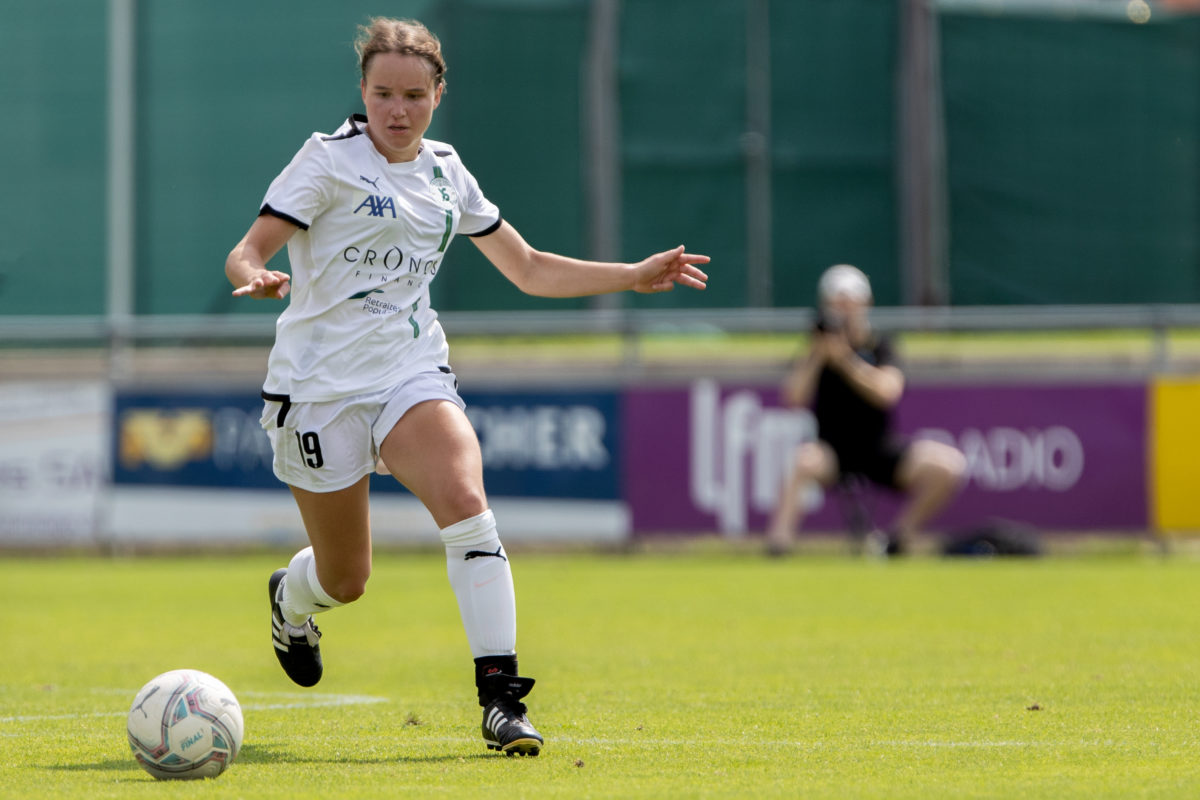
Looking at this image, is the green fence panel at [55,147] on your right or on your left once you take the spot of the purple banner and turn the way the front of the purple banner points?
on your right

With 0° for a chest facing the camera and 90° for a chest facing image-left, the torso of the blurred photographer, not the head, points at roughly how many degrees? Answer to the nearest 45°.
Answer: approximately 0°

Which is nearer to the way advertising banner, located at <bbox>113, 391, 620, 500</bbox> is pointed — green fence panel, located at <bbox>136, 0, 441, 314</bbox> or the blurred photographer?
the blurred photographer

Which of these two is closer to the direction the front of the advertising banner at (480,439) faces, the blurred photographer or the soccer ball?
the soccer ball

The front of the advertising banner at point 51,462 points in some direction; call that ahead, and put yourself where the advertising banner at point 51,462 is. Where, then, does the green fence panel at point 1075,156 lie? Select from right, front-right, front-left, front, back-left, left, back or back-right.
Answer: left

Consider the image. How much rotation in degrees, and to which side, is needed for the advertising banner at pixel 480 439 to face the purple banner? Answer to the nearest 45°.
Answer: approximately 90° to its left

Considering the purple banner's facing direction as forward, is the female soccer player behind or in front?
in front
